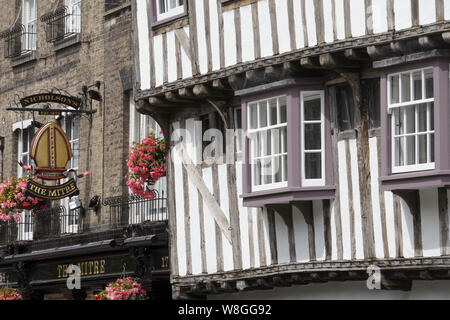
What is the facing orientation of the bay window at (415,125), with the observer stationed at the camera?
facing the viewer and to the left of the viewer

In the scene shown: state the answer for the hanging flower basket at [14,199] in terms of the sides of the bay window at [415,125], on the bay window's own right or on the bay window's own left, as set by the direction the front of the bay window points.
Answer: on the bay window's own right

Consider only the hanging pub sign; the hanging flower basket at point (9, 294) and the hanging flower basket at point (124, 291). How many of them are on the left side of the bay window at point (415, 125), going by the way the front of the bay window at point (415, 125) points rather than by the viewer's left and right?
0

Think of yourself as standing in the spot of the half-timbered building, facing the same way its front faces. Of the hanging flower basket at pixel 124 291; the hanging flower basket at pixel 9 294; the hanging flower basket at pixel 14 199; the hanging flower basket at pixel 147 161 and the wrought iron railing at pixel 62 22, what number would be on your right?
5

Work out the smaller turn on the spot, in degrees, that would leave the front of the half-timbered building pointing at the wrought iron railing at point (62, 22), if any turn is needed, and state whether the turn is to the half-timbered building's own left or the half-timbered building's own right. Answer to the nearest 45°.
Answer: approximately 90° to the half-timbered building's own right

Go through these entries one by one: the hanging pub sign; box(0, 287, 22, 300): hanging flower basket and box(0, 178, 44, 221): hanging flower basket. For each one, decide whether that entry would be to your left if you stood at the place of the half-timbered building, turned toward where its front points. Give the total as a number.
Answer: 0

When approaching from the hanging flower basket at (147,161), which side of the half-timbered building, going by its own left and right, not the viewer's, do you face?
right

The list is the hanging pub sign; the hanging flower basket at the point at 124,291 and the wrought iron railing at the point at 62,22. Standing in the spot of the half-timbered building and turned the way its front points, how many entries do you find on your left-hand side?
0

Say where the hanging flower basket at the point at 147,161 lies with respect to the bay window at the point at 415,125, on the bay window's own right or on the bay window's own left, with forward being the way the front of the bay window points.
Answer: on the bay window's own right

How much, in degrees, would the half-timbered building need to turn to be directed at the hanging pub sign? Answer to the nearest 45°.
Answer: approximately 90° to its right

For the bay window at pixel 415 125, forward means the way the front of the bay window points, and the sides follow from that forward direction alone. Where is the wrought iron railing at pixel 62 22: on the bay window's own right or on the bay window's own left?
on the bay window's own right
